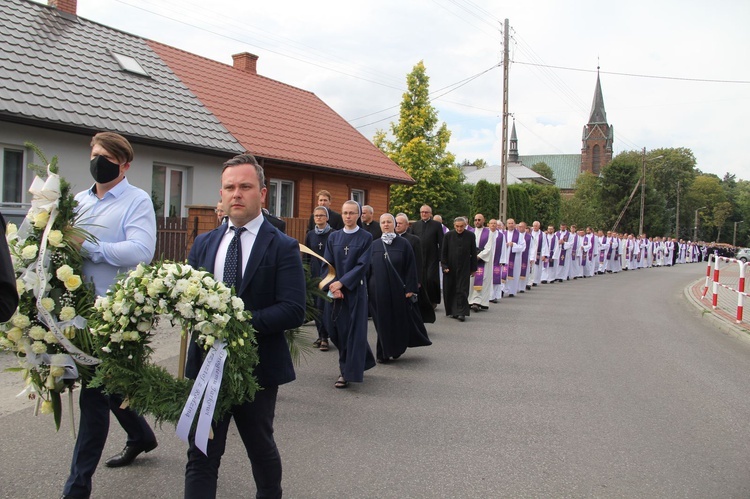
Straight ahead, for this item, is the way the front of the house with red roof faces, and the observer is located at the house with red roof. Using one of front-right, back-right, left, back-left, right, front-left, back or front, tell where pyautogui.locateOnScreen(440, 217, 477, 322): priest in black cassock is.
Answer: front

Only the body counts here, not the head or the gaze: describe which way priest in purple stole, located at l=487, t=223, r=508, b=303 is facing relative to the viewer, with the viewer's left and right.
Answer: facing the viewer and to the left of the viewer

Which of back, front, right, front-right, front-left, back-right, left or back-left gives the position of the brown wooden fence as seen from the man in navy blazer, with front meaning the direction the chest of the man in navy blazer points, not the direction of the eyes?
back-right

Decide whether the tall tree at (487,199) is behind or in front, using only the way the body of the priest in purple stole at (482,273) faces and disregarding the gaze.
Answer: behind

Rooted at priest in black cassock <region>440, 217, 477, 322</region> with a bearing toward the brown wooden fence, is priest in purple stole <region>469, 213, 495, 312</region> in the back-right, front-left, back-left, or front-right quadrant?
back-right

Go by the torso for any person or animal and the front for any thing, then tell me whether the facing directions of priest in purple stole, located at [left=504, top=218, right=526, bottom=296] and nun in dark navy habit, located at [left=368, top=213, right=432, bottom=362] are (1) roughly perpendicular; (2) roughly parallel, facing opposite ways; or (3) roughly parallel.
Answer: roughly parallel

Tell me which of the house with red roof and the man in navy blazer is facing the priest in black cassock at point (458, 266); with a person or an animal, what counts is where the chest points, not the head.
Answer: the house with red roof

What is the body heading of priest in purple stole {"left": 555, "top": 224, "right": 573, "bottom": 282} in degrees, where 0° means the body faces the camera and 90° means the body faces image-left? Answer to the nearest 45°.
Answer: approximately 45°

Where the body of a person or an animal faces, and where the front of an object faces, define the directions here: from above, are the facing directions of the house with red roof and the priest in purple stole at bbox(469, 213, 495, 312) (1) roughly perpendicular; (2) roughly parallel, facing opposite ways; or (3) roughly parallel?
roughly perpendicular

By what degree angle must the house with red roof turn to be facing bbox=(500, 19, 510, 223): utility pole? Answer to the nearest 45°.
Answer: approximately 90° to its left

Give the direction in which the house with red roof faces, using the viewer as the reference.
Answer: facing the viewer and to the right of the viewer

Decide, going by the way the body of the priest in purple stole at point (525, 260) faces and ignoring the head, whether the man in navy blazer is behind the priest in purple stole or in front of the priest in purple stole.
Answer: in front

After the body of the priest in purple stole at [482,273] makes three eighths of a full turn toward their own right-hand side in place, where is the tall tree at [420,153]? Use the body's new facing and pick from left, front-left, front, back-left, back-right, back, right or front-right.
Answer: front
